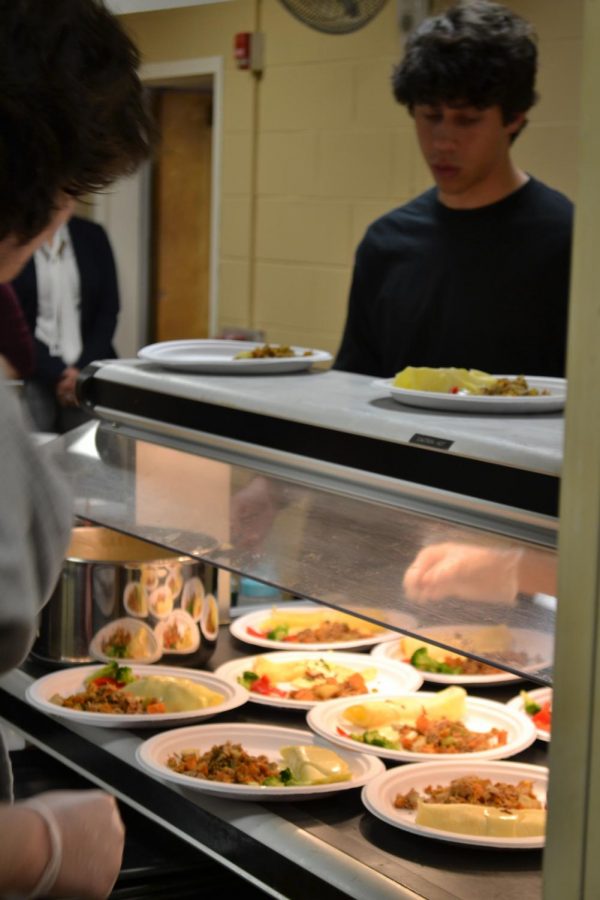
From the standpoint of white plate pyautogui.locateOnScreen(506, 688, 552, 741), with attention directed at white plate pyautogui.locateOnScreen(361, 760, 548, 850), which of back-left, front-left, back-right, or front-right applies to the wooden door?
back-right

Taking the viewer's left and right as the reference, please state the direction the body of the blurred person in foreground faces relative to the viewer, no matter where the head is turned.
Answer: facing to the right of the viewer

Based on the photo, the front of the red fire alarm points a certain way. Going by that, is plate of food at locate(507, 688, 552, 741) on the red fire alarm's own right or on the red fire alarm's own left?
on the red fire alarm's own left

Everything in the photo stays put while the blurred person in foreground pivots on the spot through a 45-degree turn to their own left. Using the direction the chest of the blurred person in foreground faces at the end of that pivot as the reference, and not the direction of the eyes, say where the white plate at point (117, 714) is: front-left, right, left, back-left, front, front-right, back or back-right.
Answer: front-left

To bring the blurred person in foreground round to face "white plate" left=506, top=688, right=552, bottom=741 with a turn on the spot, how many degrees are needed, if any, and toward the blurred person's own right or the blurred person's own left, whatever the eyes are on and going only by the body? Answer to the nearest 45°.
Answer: approximately 45° to the blurred person's own left

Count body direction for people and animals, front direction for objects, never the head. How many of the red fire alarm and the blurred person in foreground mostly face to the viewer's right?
1

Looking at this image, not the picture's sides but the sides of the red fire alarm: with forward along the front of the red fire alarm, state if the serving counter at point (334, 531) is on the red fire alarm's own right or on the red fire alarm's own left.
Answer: on the red fire alarm's own left

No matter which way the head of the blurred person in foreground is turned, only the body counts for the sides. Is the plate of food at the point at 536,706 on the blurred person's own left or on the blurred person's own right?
on the blurred person's own left

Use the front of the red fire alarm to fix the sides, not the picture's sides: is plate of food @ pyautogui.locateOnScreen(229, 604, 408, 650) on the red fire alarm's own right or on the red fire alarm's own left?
on the red fire alarm's own left

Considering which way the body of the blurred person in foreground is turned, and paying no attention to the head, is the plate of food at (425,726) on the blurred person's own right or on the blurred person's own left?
on the blurred person's own left

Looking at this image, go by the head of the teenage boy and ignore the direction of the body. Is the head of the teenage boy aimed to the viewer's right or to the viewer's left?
to the viewer's left

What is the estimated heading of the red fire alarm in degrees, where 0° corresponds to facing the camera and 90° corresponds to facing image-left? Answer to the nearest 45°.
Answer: approximately 45°
